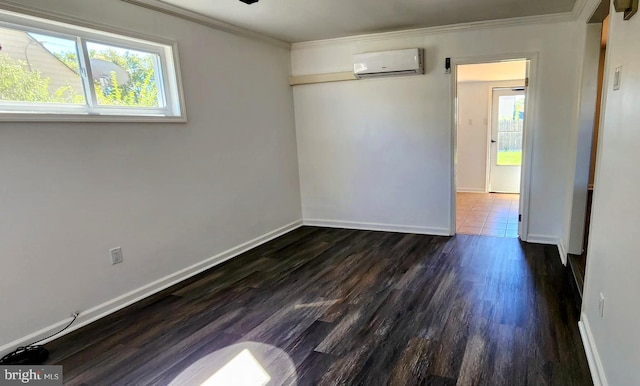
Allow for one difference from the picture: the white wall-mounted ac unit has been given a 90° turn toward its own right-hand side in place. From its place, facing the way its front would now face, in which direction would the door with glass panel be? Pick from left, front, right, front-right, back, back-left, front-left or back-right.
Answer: back-right

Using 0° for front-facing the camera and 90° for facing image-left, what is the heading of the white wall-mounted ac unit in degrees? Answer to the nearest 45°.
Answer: approximately 0°

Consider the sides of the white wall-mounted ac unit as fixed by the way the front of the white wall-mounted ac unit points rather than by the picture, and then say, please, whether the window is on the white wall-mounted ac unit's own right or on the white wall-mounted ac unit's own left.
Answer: on the white wall-mounted ac unit's own right
